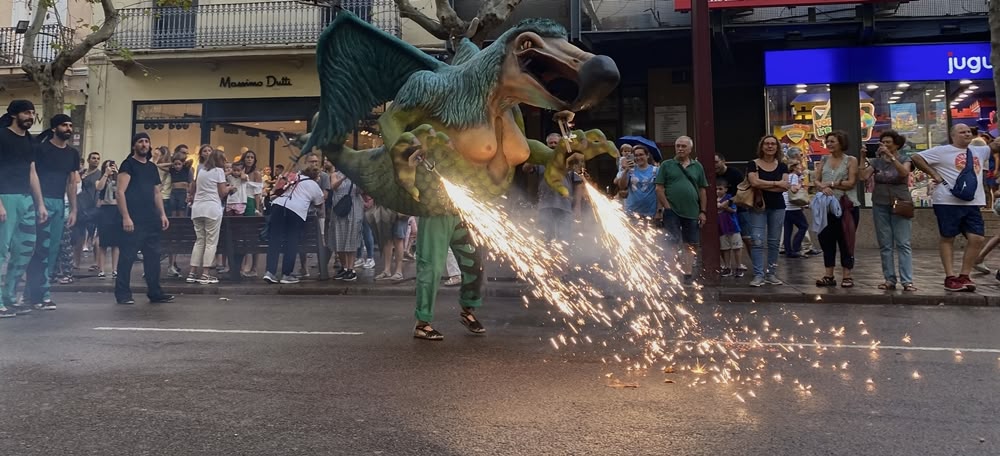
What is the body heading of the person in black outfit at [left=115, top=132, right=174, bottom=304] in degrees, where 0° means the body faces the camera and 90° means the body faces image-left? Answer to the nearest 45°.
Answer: approximately 315°

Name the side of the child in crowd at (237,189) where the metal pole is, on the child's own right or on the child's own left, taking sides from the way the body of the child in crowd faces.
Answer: on the child's own left

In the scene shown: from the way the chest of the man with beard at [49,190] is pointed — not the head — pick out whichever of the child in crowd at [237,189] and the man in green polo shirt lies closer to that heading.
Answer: the man in green polo shirt

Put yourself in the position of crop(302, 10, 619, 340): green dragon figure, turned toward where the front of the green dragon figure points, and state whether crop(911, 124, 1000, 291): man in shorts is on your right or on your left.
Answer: on your left

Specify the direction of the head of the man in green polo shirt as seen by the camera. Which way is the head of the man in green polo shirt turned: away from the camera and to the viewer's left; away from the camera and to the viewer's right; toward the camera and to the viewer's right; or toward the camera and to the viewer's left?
toward the camera and to the viewer's left

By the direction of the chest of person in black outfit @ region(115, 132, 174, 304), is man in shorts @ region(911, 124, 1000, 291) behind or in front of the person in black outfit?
in front

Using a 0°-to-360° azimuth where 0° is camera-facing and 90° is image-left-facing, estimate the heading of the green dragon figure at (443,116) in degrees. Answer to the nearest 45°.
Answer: approximately 315°

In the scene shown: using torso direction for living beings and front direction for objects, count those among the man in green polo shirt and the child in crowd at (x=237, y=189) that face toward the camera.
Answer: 2

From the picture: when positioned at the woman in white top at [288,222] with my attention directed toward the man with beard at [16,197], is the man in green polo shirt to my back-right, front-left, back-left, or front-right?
back-left

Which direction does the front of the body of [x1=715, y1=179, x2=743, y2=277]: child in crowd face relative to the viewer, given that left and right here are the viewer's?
facing the viewer and to the left of the viewer
